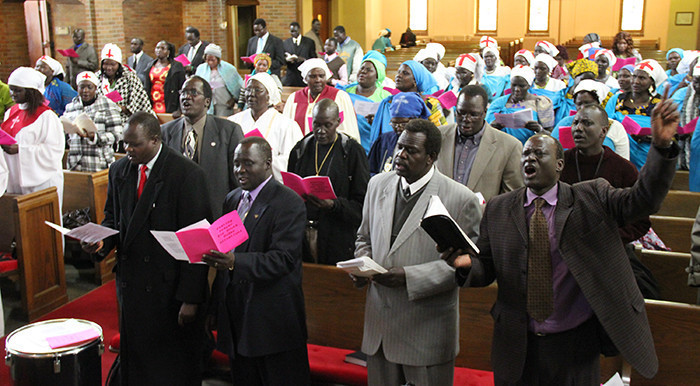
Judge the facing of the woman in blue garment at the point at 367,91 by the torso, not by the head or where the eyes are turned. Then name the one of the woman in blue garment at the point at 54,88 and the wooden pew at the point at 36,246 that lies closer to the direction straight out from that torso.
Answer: the wooden pew

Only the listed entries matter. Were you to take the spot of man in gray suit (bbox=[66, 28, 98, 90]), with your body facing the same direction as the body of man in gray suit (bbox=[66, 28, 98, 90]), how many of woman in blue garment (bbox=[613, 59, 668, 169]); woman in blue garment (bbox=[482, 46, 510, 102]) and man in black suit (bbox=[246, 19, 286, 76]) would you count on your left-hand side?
3

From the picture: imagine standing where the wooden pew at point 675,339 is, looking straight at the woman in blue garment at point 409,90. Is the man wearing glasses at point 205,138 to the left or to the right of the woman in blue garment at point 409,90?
left

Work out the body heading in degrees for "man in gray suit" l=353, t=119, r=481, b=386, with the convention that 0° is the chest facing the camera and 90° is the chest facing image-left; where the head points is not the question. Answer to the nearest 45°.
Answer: approximately 45°

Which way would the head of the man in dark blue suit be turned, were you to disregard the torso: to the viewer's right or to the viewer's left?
to the viewer's left

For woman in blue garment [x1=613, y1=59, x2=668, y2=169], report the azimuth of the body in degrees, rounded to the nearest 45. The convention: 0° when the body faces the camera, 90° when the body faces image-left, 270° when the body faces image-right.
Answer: approximately 45°
